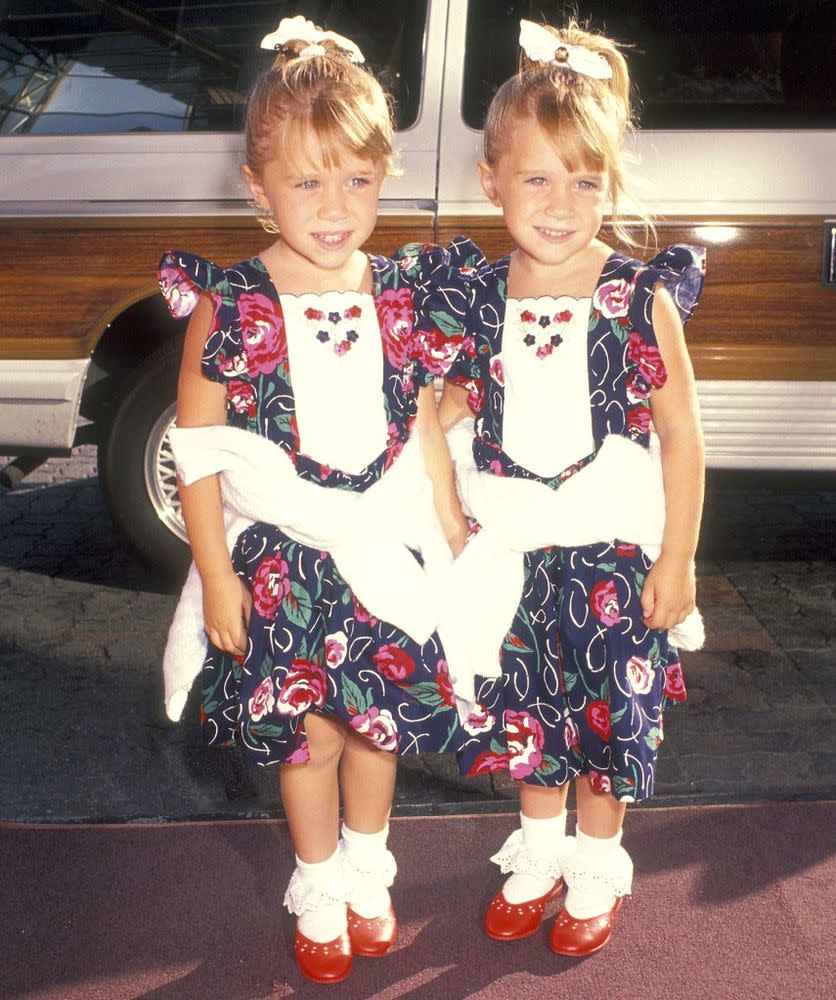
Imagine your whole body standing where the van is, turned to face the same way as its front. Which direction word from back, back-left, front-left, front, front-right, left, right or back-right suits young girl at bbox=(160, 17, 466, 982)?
right

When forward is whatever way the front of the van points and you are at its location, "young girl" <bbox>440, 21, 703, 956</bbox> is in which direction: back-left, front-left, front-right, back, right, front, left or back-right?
right

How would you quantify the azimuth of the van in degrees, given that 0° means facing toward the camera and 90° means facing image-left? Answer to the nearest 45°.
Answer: approximately 270°
